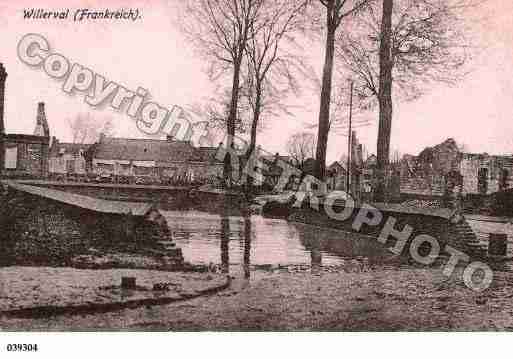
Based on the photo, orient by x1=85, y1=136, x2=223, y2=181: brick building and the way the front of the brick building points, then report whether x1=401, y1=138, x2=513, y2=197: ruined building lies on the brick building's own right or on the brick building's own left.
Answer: on the brick building's own left

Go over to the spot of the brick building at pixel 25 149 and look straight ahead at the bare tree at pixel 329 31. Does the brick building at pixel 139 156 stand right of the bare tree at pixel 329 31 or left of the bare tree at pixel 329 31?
left

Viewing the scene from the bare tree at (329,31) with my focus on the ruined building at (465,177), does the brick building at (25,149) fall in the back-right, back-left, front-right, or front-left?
back-left

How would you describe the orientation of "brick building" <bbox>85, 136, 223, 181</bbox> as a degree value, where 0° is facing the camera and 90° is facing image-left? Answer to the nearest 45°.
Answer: approximately 0°
